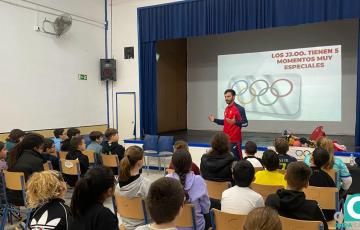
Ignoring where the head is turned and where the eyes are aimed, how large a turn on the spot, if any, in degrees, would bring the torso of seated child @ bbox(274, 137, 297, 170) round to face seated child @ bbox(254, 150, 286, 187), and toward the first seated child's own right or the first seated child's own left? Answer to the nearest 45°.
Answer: approximately 180°

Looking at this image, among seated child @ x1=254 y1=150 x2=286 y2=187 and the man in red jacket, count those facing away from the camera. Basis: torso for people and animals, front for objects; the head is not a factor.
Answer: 1

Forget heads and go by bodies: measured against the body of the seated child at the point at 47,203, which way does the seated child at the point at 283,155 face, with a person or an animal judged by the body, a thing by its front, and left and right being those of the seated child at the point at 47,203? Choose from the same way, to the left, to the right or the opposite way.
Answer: the same way

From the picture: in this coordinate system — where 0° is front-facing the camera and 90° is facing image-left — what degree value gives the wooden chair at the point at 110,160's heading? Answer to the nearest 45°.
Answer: approximately 225°

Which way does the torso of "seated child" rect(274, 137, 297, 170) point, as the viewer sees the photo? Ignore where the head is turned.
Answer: away from the camera

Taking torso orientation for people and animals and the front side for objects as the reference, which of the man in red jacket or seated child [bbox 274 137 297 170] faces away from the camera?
the seated child

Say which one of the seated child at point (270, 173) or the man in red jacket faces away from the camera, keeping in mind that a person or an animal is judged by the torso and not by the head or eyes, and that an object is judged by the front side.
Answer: the seated child

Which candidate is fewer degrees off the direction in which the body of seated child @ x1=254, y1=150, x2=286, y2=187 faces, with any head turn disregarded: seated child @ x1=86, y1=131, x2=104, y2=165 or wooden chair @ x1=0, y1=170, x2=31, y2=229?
the seated child

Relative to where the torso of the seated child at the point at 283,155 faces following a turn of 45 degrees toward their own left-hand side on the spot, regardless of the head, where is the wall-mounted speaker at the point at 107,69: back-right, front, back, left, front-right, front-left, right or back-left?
front

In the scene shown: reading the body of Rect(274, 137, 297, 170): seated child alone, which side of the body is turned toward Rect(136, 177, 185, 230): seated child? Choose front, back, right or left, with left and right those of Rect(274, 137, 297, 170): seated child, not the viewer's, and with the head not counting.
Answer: back

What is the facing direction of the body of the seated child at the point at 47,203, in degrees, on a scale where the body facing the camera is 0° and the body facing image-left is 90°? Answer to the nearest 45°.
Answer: approximately 225°

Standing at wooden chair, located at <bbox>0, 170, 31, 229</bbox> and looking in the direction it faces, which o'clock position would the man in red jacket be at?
The man in red jacket is roughly at 1 o'clock from the wooden chair.

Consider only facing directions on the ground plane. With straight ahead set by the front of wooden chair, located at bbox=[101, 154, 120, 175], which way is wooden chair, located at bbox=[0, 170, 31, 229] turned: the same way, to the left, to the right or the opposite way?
the same way

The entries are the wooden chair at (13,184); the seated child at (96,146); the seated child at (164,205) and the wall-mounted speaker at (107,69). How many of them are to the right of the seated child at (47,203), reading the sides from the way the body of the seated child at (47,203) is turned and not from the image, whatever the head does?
1

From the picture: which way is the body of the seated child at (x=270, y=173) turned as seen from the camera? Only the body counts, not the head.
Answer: away from the camera

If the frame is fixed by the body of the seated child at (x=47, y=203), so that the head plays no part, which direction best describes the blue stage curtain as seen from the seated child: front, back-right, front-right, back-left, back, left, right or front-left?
front

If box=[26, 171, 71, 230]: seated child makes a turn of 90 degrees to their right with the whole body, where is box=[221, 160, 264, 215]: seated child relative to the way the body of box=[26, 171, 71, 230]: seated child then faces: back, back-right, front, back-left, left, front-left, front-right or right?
front-left

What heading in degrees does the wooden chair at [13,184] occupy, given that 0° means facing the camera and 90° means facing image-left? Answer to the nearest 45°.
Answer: approximately 225°

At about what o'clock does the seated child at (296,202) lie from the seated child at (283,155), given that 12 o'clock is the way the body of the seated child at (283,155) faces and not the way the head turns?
the seated child at (296,202) is roughly at 6 o'clock from the seated child at (283,155).

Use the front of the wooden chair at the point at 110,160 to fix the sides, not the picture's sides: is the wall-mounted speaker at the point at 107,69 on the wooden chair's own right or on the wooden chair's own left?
on the wooden chair's own left

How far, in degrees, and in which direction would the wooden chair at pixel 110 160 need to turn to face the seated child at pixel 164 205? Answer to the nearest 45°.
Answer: approximately 135° to its right
